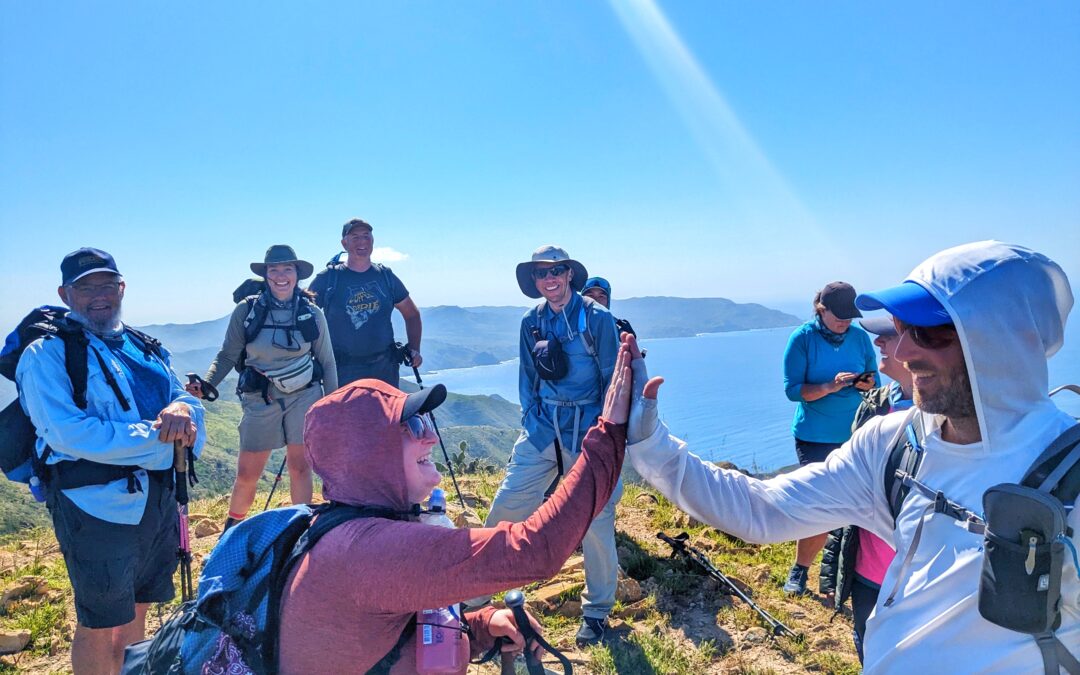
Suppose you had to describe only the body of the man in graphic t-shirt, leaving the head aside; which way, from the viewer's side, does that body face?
toward the camera

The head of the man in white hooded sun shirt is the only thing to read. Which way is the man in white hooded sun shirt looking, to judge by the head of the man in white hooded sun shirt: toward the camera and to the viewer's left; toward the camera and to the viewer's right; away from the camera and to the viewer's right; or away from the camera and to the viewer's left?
toward the camera and to the viewer's left

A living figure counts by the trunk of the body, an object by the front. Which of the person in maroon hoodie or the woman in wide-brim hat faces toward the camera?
the woman in wide-brim hat

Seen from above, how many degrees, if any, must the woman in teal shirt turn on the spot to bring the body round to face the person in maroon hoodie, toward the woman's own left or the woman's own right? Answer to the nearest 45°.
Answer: approximately 45° to the woman's own right

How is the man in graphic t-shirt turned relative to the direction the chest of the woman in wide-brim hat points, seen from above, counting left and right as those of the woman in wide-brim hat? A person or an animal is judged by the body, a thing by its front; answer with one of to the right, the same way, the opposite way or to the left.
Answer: the same way

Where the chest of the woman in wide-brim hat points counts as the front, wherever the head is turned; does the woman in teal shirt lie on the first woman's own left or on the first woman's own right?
on the first woman's own left

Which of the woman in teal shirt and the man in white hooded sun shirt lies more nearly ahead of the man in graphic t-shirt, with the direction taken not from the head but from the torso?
the man in white hooded sun shirt

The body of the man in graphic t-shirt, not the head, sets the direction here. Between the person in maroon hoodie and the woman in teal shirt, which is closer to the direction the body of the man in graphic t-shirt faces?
the person in maroon hoodie

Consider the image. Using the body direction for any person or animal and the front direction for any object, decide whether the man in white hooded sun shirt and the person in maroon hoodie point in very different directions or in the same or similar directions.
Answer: very different directions

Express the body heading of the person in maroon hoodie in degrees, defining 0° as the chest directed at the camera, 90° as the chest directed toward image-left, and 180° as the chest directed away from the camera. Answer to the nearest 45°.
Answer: approximately 270°

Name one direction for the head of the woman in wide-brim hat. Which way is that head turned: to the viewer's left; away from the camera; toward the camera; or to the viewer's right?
toward the camera

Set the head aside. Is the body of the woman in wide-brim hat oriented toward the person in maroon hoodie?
yes

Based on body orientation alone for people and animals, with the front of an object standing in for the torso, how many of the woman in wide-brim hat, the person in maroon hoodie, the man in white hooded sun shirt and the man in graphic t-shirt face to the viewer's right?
1

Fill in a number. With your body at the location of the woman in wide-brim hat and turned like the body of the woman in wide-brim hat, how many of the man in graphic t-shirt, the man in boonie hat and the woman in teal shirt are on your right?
0

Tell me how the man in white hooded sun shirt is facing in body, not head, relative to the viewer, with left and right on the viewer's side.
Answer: facing the viewer and to the left of the viewer

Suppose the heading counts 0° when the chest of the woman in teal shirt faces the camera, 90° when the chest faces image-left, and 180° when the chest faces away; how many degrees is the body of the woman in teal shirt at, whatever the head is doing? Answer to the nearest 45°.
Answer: approximately 315°

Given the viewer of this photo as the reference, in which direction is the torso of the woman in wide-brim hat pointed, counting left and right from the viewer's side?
facing the viewer

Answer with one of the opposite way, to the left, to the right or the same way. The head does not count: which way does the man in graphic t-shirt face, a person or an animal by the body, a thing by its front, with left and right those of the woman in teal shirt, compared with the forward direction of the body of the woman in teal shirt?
the same way
